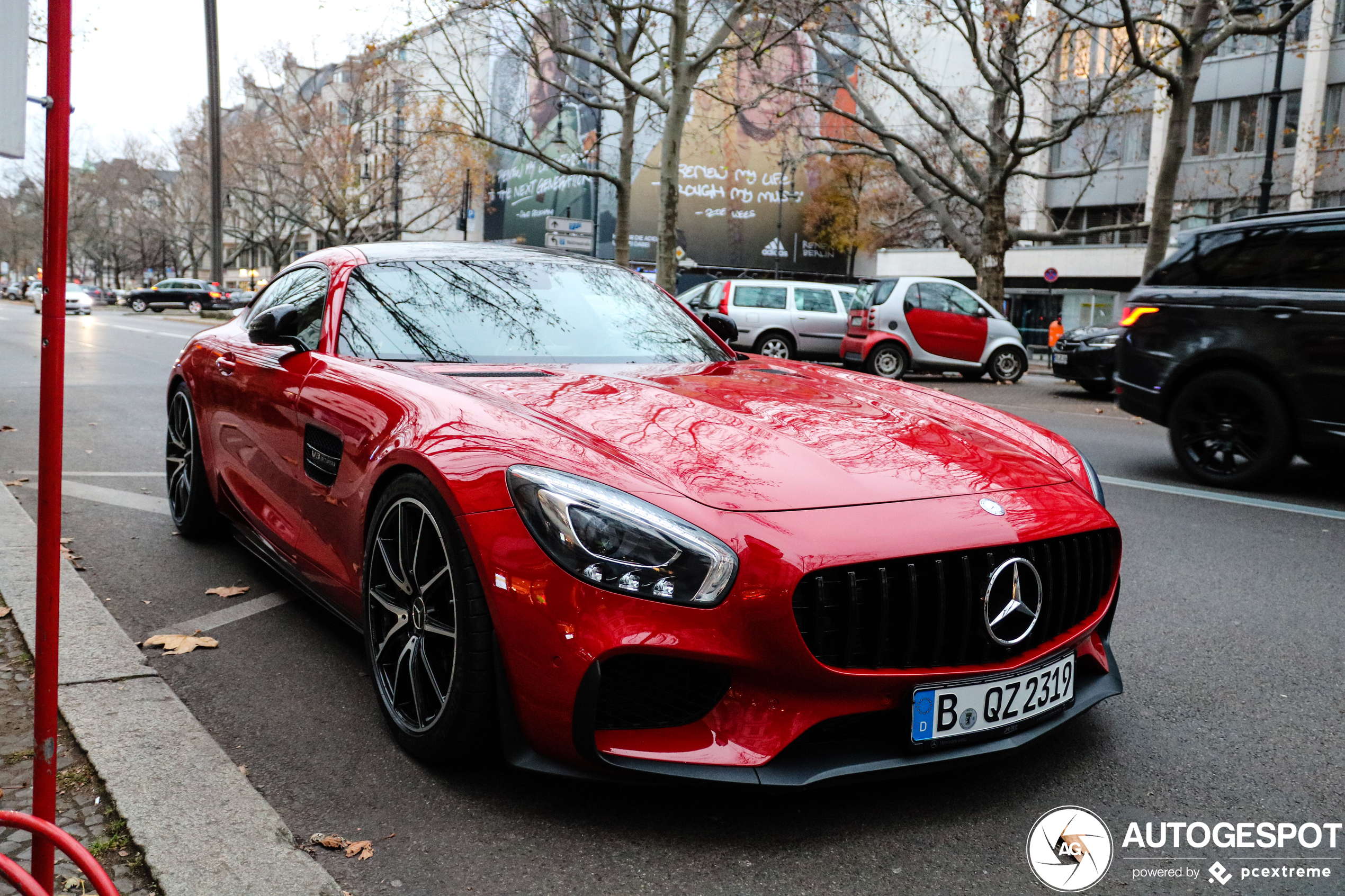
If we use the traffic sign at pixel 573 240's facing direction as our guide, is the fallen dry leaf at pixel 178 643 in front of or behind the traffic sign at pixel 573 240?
in front

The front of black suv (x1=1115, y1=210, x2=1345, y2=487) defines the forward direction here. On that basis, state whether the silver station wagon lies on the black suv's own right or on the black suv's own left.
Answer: on the black suv's own left

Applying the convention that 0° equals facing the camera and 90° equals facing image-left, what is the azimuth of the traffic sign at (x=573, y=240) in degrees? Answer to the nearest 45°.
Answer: approximately 0°

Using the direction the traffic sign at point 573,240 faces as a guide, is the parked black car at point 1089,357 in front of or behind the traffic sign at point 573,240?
in front

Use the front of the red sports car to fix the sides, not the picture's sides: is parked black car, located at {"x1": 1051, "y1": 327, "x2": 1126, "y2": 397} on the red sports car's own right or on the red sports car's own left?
on the red sports car's own left

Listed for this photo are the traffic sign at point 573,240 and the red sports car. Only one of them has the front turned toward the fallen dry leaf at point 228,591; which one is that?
the traffic sign

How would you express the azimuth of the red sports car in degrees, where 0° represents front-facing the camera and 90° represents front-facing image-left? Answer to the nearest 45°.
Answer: approximately 315°

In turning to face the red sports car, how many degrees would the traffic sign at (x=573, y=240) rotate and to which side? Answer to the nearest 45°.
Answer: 0° — it already faces it
